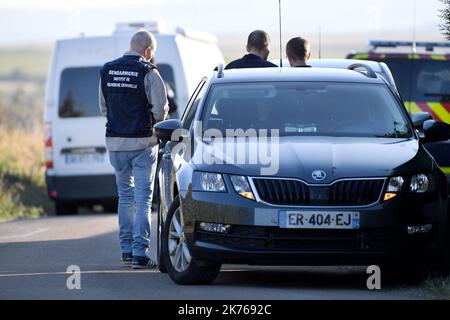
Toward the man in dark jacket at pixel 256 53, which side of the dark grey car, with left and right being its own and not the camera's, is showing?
back

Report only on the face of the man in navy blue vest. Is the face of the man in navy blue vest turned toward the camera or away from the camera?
away from the camera

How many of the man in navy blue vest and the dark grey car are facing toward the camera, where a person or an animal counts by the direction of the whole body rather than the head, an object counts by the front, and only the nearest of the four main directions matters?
1

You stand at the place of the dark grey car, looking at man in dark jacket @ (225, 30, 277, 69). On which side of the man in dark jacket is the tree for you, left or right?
right

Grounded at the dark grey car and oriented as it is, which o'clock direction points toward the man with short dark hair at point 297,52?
The man with short dark hair is roughly at 6 o'clock from the dark grey car.

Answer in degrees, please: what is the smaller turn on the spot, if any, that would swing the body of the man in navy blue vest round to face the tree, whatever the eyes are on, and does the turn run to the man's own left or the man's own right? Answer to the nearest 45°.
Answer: approximately 45° to the man's own right

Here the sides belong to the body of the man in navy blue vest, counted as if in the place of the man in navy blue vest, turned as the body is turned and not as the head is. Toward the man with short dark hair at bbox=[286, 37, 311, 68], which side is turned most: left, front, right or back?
front

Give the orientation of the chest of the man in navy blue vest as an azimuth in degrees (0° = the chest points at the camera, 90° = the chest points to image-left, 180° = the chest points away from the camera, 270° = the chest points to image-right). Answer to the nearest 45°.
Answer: approximately 225°

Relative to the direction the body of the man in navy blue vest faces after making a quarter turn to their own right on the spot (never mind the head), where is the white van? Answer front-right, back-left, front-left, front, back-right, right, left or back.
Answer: back-left

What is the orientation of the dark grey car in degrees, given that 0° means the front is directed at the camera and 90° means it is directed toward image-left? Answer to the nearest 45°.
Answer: approximately 0°

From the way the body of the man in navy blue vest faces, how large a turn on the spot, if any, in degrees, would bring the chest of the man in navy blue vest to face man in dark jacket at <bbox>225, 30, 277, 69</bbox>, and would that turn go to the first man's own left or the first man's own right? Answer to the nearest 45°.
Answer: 0° — they already face them

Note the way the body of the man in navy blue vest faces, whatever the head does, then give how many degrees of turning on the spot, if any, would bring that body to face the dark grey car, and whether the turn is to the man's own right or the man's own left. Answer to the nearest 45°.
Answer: approximately 90° to the man's own right
